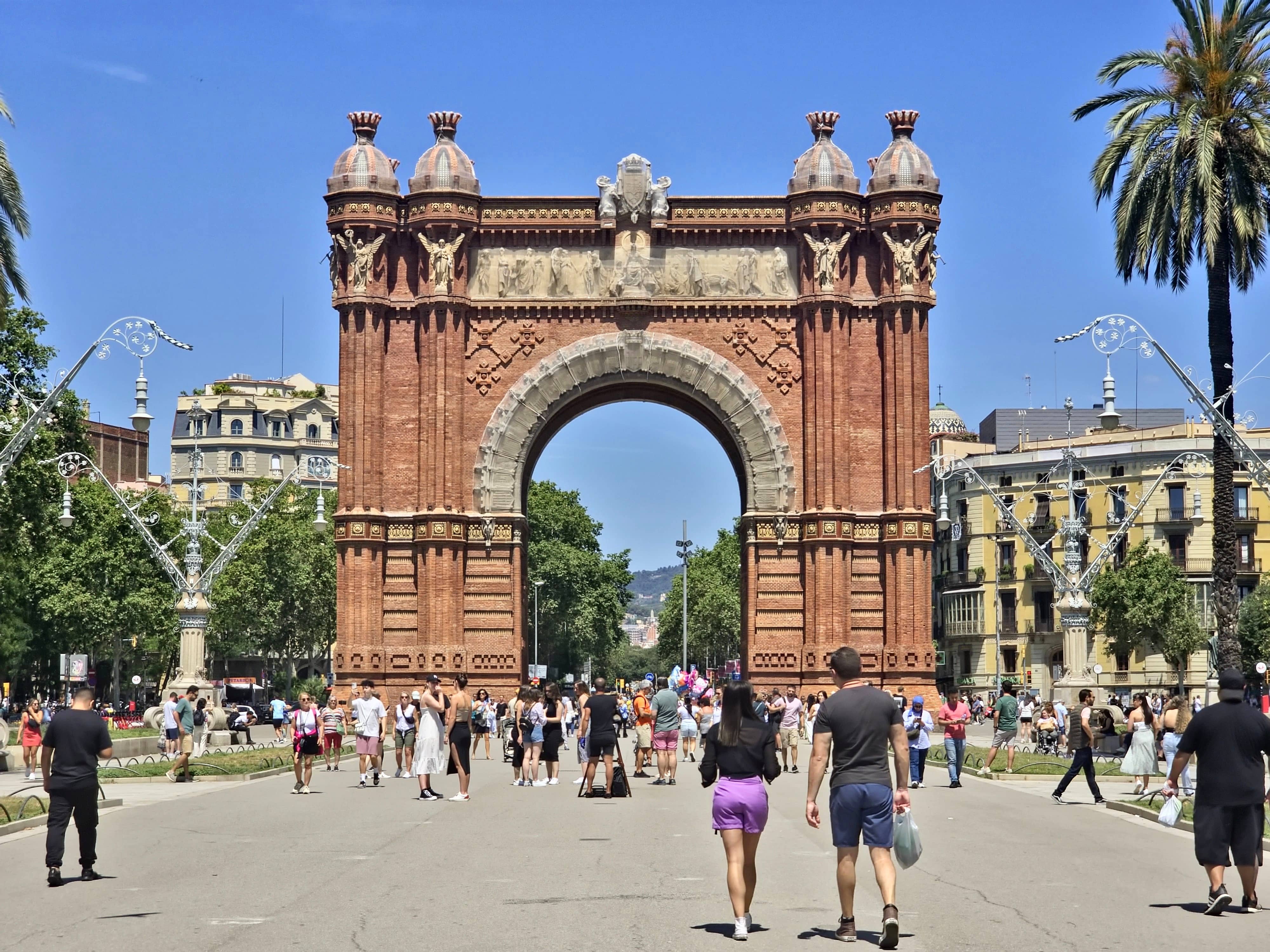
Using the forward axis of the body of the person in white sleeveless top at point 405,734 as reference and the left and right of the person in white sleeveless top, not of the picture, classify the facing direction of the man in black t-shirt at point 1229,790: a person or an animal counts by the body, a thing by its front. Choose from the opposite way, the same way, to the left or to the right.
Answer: the opposite way

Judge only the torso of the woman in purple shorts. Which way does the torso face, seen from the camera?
away from the camera

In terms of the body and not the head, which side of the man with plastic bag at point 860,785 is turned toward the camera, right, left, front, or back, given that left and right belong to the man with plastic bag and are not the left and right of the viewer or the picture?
back

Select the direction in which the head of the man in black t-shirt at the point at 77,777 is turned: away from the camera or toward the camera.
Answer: away from the camera

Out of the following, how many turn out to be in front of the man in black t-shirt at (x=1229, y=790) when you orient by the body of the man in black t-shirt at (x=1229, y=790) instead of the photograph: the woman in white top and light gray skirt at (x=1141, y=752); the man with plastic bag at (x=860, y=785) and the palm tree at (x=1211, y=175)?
2

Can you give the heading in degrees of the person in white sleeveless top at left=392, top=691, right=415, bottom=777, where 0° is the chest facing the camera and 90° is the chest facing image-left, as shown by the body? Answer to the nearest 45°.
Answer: approximately 0°

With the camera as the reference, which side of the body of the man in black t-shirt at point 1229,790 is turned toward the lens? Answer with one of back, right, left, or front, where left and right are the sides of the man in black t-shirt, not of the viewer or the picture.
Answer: back
